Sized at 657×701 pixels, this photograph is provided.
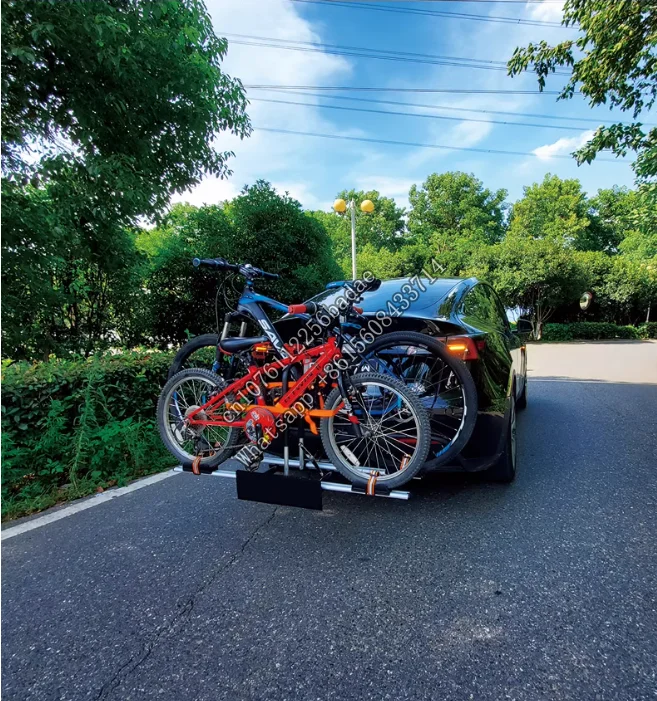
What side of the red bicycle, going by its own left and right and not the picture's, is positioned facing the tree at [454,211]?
left

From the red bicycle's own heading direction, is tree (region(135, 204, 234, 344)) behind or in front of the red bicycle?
behind

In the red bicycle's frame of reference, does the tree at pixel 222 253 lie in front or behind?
behind

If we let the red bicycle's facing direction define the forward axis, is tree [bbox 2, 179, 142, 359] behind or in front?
behind

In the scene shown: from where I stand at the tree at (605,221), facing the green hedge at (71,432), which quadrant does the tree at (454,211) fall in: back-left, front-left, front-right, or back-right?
front-right

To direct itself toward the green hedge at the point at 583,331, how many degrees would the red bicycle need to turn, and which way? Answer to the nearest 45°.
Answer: approximately 90° to its left

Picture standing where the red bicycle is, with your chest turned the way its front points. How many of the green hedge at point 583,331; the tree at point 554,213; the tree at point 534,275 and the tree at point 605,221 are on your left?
4

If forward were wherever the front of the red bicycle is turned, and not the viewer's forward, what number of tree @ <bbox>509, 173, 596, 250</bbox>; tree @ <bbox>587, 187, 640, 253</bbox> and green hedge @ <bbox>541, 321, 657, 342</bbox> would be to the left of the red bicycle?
3

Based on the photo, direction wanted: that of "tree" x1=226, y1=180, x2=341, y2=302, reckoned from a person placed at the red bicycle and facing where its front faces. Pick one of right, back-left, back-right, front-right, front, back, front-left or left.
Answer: back-left

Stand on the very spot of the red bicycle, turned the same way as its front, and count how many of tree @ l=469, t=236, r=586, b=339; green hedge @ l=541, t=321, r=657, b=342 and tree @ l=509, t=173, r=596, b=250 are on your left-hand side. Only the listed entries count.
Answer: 3
